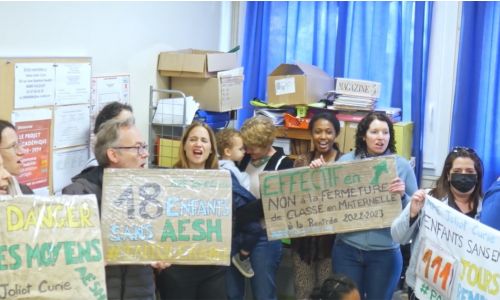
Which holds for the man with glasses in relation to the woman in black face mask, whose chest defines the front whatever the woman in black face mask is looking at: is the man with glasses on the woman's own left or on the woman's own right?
on the woman's own right

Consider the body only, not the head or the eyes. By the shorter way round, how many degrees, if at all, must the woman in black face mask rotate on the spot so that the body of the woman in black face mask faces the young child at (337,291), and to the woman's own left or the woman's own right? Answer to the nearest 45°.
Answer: approximately 45° to the woman's own right

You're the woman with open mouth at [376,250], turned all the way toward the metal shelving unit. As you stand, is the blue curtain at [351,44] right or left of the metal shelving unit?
right

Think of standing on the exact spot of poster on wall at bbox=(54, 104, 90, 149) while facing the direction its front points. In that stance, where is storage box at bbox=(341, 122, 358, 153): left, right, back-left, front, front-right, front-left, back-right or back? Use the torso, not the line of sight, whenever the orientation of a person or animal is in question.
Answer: left

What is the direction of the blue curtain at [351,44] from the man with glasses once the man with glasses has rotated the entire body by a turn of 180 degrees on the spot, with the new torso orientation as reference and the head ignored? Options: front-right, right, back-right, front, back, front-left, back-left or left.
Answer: right

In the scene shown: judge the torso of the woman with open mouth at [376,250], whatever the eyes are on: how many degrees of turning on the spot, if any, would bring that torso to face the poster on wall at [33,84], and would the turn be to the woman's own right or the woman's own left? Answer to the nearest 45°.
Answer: approximately 90° to the woman's own right
